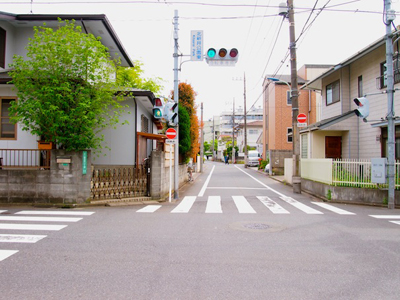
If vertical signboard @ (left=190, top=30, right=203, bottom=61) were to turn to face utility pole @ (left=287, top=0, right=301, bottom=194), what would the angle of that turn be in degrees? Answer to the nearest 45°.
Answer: approximately 135° to its left

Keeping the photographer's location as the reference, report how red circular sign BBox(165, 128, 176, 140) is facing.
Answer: facing the viewer

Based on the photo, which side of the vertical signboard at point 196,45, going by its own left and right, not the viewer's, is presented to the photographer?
front

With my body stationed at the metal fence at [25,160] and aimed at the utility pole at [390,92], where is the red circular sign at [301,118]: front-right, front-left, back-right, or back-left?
front-left

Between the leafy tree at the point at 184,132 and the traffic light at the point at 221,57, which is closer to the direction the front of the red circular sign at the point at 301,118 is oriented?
the traffic light

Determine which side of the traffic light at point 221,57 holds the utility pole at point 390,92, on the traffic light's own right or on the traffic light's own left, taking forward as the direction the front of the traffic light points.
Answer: on the traffic light's own left

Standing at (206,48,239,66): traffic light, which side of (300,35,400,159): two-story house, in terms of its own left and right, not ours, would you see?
front

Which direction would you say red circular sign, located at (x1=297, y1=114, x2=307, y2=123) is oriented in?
toward the camera

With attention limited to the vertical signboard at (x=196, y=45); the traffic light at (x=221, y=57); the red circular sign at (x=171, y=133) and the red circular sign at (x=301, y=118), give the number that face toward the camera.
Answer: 4

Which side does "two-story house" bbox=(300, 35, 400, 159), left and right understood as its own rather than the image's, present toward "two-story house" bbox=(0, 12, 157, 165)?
front

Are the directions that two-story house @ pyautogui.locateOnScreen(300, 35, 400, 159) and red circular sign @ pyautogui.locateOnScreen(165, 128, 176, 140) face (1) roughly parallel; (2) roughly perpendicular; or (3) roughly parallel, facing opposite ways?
roughly perpendicular

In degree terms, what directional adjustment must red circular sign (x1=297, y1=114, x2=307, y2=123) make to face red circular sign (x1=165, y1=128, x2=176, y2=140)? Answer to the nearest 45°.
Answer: approximately 45° to its right

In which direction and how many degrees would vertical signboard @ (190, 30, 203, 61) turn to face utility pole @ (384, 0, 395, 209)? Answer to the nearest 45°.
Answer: approximately 90° to its left

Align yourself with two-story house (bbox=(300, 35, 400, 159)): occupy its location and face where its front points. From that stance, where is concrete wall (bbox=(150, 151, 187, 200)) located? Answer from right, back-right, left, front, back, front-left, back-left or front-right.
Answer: front

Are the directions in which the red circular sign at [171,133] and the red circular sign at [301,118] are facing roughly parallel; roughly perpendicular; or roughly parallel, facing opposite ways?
roughly parallel

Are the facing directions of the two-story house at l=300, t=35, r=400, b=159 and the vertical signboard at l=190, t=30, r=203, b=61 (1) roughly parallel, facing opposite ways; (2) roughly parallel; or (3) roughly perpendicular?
roughly perpendicular

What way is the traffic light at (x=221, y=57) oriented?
toward the camera
